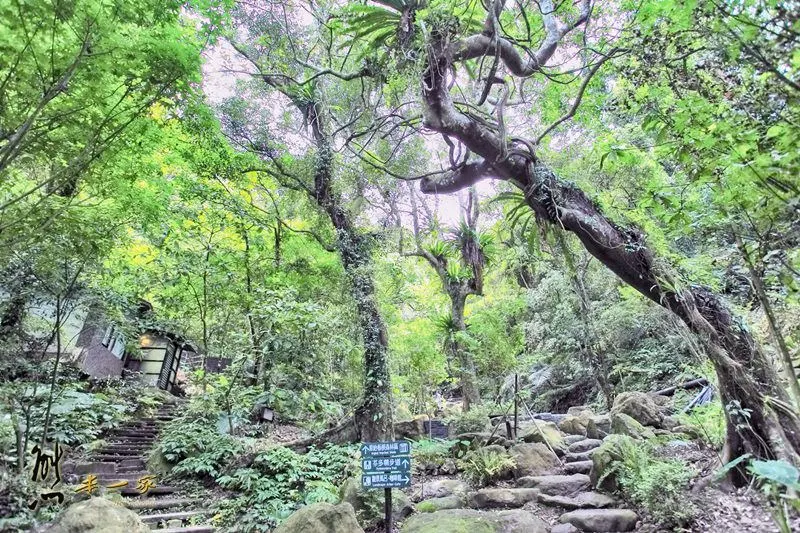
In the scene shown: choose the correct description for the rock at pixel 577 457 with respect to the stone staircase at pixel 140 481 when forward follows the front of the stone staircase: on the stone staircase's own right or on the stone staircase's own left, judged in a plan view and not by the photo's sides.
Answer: on the stone staircase's own left

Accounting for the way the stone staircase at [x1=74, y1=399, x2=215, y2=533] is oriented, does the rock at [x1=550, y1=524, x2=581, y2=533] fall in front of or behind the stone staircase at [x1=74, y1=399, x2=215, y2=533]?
in front

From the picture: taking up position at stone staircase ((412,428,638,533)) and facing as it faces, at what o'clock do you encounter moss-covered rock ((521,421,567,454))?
The moss-covered rock is roughly at 6 o'clock from the stone staircase.

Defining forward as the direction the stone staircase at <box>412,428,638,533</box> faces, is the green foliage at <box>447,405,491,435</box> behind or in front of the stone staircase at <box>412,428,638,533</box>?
behind

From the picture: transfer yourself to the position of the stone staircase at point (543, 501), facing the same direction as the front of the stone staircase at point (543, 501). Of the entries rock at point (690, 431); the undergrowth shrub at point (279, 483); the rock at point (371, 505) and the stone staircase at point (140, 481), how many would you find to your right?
3

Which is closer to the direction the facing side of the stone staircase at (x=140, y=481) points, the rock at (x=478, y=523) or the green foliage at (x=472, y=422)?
the rock

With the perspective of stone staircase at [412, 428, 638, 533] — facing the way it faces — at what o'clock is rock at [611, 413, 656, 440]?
The rock is roughly at 8 o'clock from the stone staircase.

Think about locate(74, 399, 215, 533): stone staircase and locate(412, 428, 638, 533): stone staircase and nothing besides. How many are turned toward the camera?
2

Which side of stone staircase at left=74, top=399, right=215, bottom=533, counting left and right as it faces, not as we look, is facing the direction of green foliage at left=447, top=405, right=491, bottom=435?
left

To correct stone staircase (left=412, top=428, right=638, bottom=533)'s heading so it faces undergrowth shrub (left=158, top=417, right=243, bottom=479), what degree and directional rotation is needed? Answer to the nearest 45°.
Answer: approximately 90° to its right

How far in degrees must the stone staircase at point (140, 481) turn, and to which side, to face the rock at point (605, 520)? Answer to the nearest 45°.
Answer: approximately 45° to its left

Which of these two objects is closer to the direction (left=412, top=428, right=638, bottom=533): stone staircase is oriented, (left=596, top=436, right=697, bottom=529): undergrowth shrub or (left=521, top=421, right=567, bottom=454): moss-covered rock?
the undergrowth shrub

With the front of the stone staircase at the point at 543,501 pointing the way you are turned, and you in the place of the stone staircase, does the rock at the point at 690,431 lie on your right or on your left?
on your left

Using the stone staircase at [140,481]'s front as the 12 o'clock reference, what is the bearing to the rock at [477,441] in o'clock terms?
The rock is roughly at 10 o'clock from the stone staircase.

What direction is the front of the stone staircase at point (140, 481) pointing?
toward the camera
